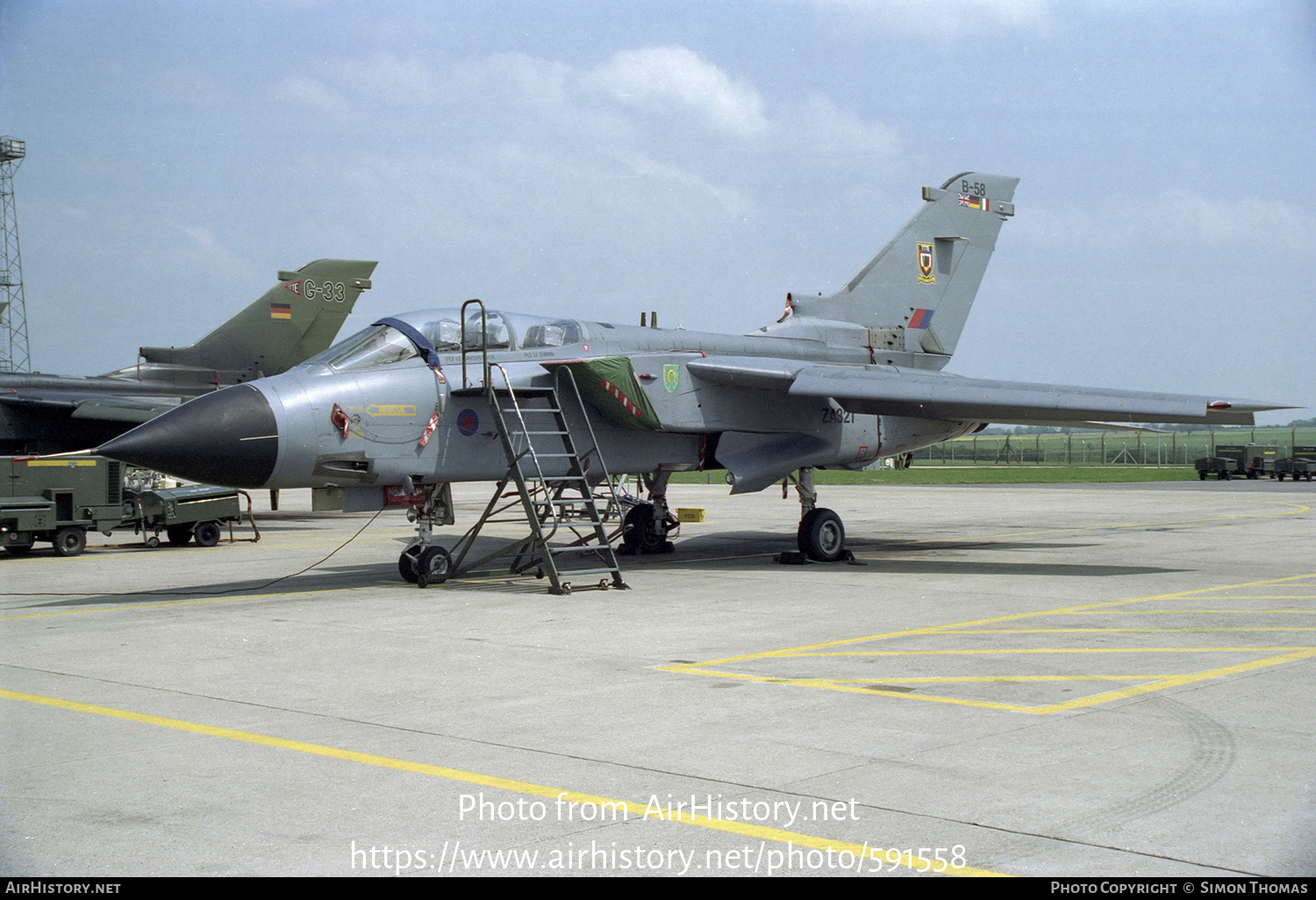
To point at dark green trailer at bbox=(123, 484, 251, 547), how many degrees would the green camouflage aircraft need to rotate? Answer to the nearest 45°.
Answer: approximately 90° to its left

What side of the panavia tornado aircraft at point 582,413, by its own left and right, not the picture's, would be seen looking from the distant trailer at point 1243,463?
back

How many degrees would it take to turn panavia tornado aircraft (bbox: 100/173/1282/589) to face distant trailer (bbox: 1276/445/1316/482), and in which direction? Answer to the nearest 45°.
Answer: approximately 180°

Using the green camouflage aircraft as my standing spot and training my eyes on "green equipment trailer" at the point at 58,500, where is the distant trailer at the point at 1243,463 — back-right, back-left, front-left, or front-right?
back-left

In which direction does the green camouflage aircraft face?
to the viewer's left

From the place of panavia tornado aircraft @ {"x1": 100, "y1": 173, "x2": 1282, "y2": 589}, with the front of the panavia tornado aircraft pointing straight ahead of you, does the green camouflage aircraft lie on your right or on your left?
on your right

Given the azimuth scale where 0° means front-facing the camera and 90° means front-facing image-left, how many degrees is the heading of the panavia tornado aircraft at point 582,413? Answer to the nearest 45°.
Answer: approximately 45°
